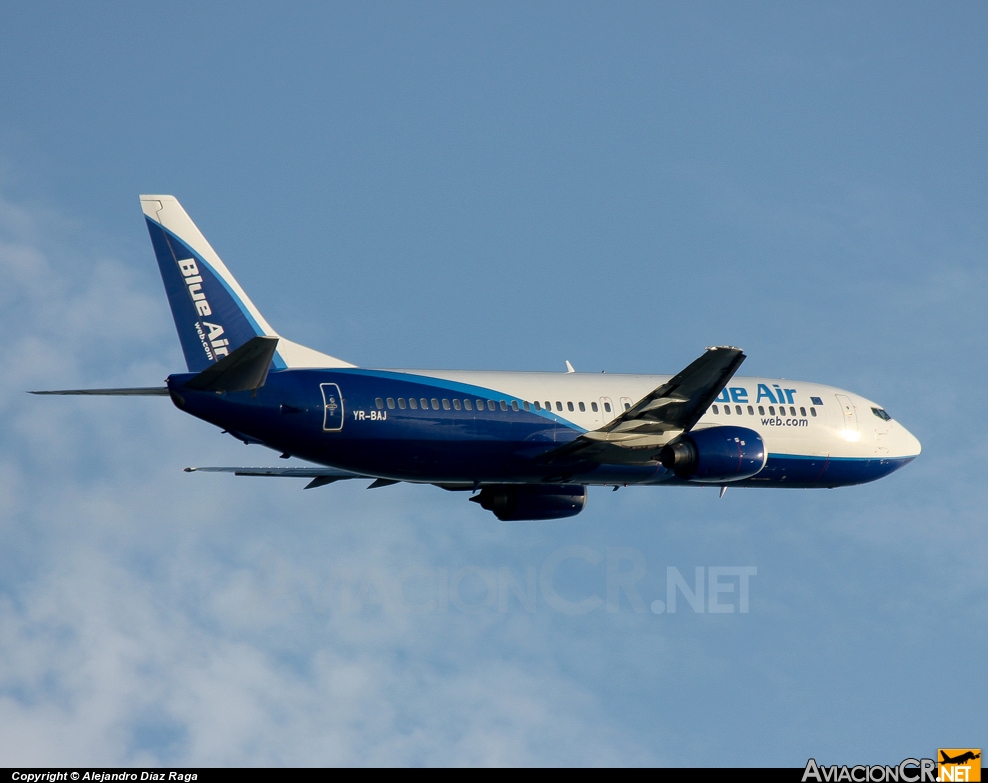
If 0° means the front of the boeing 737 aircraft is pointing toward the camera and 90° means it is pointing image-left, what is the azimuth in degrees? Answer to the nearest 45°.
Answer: approximately 225°
